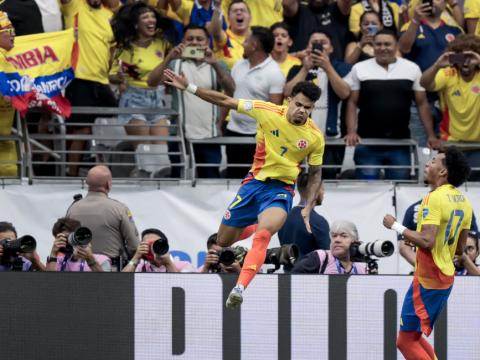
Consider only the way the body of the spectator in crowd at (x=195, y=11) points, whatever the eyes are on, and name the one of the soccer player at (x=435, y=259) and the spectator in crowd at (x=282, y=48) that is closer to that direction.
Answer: the soccer player

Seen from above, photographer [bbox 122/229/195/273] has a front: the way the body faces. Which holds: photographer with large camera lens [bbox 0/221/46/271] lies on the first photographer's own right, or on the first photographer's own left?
on the first photographer's own right

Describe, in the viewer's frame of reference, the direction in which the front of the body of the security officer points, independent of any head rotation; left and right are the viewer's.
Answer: facing away from the viewer

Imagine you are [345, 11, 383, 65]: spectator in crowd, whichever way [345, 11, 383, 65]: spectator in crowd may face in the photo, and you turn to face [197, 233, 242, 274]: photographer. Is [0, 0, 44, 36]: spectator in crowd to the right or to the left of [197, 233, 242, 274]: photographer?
right

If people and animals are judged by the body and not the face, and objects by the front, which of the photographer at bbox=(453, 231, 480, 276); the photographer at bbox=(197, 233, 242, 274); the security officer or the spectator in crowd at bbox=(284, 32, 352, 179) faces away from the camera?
the security officer

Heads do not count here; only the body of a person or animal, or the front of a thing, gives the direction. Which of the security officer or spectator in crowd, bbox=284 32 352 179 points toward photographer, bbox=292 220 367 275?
the spectator in crowd
